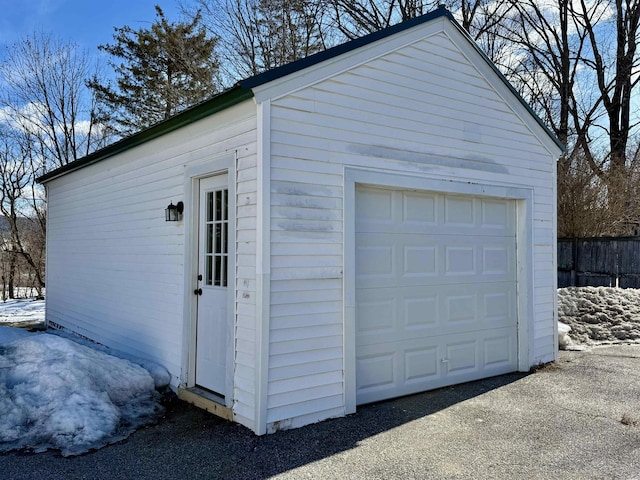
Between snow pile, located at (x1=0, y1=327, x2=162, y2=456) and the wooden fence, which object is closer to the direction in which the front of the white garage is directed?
the wooden fence

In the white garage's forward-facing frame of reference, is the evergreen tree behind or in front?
behind

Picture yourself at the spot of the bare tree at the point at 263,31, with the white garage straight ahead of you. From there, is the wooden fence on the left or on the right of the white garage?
left

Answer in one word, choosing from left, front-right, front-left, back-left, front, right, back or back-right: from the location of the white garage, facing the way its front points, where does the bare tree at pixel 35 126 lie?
back

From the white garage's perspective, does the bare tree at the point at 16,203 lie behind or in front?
behind

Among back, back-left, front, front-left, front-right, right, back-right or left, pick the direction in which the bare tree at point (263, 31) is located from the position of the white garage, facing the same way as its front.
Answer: back-left

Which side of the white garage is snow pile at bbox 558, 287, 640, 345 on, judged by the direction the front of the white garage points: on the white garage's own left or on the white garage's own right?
on the white garage's own left

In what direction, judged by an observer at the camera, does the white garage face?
facing the viewer and to the right of the viewer

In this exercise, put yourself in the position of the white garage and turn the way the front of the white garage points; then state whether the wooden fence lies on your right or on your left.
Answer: on your left
